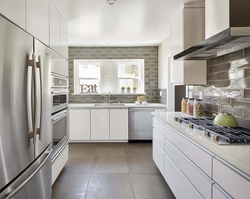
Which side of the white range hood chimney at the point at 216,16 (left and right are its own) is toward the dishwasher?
right

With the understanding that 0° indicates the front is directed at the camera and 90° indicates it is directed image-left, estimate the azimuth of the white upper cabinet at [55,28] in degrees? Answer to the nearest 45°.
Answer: approximately 270°

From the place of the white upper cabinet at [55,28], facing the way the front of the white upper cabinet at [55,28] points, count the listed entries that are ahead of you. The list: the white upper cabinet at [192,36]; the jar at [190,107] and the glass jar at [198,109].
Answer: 3

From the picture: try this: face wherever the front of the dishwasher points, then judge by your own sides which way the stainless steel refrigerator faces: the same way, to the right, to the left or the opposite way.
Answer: to the left

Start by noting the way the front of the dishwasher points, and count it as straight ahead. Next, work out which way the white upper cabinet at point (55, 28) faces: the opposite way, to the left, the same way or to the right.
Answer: to the left

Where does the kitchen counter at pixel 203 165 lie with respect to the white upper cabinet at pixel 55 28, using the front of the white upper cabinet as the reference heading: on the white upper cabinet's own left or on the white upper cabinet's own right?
on the white upper cabinet's own right

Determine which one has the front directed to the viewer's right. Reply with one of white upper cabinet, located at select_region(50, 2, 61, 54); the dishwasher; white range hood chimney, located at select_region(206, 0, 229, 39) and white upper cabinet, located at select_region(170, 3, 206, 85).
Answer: white upper cabinet, located at select_region(50, 2, 61, 54)

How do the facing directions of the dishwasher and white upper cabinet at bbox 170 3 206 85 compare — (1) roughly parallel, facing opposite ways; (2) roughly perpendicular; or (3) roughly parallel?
roughly perpendicular

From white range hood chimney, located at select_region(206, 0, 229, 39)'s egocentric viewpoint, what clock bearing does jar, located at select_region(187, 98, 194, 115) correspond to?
The jar is roughly at 4 o'clock from the white range hood chimney.
